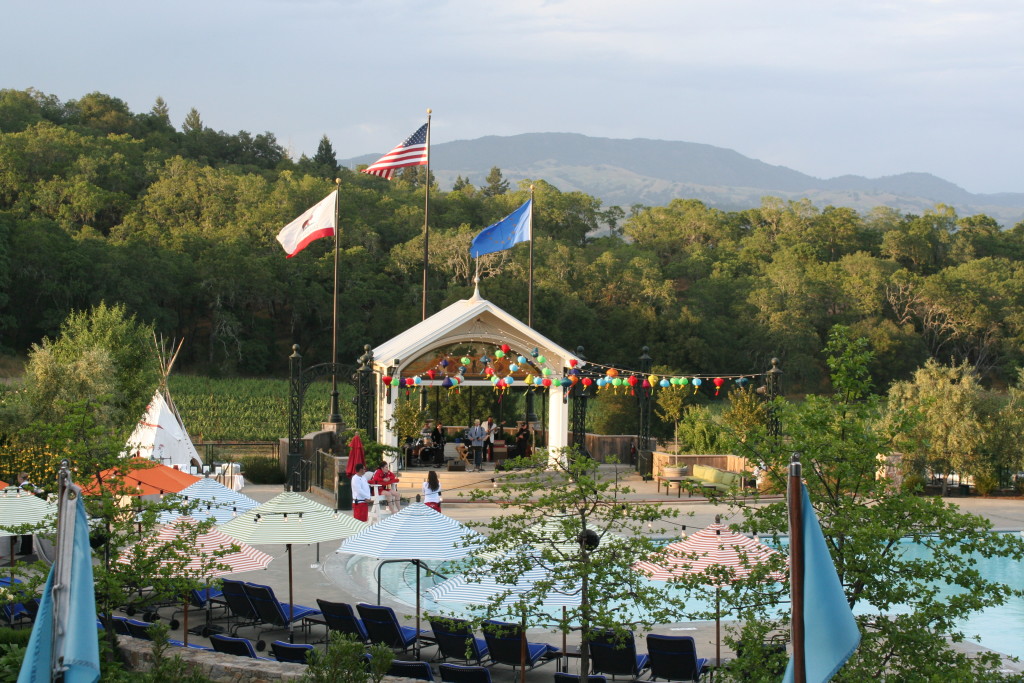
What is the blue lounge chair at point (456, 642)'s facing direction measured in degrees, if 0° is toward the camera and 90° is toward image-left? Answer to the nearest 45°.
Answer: approximately 225°

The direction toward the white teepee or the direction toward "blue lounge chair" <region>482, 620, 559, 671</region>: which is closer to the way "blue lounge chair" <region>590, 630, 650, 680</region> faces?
the white teepee

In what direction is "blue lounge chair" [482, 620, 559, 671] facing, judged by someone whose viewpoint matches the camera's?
facing away from the viewer and to the right of the viewer

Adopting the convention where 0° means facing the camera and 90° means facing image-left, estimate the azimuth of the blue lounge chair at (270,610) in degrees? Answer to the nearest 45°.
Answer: approximately 225°

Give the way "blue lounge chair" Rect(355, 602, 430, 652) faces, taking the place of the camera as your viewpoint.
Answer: facing away from the viewer and to the right of the viewer

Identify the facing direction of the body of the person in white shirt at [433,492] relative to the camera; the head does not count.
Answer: away from the camera

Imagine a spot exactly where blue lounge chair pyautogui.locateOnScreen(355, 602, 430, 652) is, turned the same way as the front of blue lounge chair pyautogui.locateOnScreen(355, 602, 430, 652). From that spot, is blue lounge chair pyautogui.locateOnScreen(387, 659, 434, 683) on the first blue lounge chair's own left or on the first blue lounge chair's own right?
on the first blue lounge chair's own right
